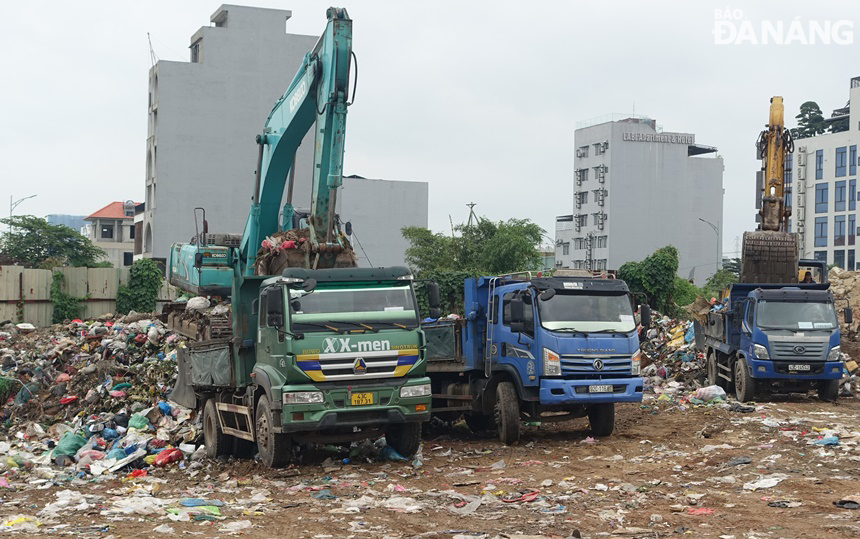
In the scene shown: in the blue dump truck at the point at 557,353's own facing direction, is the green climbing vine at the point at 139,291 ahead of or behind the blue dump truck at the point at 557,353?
behind

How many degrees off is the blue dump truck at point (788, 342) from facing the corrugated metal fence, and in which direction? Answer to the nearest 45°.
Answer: approximately 135° to its right

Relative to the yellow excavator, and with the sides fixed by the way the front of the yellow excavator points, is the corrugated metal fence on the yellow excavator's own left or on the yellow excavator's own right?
on the yellow excavator's own right

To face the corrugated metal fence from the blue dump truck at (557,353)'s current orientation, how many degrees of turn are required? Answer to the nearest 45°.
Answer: approximately 180°

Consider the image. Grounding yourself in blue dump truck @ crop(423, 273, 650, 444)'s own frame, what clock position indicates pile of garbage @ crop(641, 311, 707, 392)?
The pile of garbage is roughly at 8 o'clock from the blue dump truck.

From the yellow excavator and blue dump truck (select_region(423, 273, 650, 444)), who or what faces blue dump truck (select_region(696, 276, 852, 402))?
the yellow excavator

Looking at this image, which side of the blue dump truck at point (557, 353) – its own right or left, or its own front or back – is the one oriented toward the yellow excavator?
left

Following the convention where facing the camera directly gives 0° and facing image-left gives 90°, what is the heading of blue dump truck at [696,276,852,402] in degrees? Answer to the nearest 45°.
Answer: approximately 315°

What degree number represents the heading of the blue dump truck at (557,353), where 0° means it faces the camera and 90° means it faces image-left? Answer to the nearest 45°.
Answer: approximately 315°
